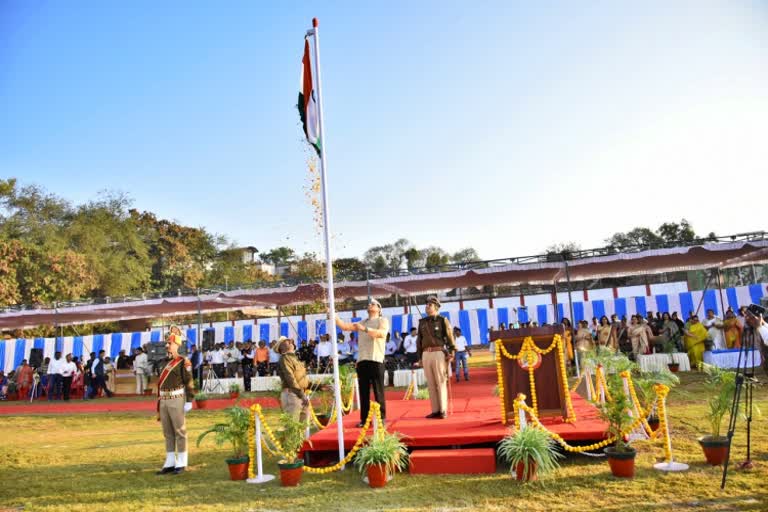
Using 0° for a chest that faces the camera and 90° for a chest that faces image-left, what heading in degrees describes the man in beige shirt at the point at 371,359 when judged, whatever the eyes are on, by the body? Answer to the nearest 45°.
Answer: approximately 45°

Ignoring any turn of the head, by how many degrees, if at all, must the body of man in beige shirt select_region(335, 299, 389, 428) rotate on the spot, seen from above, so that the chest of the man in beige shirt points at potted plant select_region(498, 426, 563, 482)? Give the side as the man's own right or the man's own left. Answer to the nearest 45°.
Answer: approximately 90° to the man's own left

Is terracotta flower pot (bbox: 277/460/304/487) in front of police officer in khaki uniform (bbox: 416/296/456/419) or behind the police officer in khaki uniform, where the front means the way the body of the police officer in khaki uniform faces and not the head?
in front

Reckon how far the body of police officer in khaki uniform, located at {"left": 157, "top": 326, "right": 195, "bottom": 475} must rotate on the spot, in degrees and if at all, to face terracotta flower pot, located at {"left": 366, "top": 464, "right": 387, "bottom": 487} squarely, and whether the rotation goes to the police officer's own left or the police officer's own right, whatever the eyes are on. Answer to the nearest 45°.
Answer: approximately 90° to the police officer's own left

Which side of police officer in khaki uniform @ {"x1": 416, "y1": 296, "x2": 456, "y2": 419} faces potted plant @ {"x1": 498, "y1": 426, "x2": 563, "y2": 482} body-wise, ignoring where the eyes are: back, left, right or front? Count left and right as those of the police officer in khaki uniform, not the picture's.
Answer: left

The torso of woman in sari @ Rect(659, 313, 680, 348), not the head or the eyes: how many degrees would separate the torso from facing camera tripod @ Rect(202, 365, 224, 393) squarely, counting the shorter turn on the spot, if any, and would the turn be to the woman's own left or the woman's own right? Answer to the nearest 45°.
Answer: approximately 45° to the woman's own right

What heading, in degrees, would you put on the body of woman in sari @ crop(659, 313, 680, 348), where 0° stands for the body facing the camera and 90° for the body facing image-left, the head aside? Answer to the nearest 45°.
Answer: approximately 45°

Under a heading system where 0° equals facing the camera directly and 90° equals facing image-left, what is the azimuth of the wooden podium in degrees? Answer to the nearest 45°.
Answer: approximately 0°
